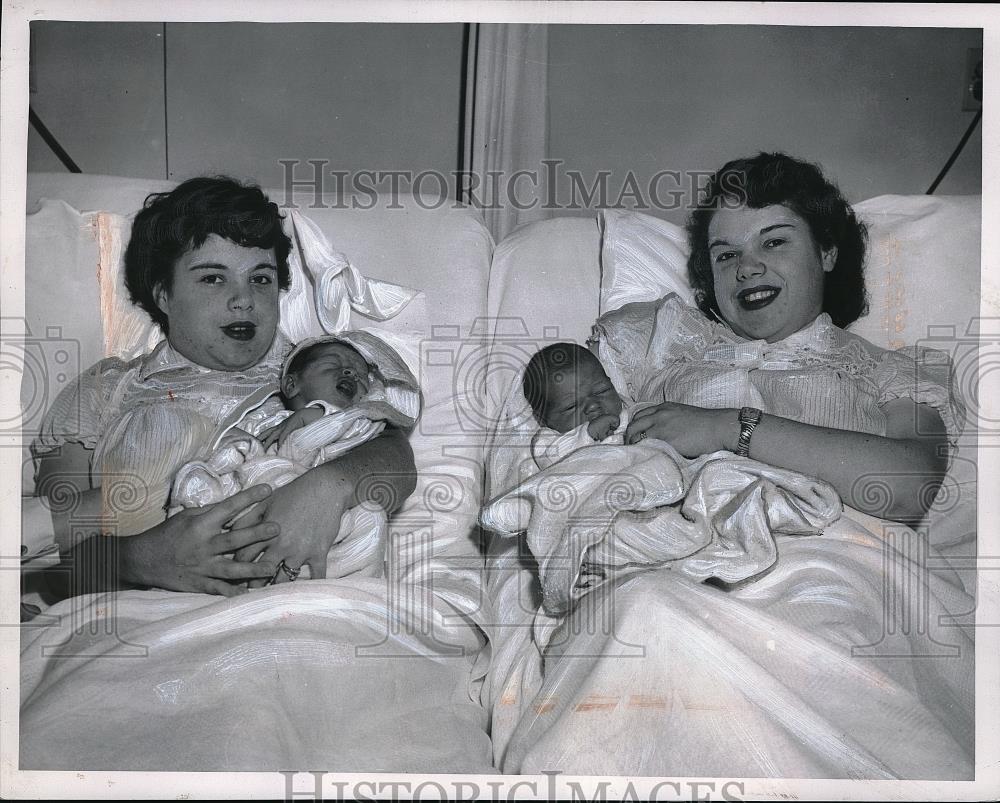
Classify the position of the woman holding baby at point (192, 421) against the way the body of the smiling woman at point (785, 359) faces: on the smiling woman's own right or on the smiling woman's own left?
on the smiling woman's own right

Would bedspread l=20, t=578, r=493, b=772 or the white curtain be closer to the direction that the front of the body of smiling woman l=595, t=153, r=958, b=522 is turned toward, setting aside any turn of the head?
the bedspread

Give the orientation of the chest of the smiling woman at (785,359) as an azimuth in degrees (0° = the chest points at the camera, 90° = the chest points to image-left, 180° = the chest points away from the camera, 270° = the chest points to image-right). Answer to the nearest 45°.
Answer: approximately 0°

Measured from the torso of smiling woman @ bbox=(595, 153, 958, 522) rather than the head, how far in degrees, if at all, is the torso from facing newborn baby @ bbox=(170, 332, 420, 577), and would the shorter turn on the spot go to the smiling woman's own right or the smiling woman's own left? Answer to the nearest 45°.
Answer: approximately 90° to the smiling woman's own right

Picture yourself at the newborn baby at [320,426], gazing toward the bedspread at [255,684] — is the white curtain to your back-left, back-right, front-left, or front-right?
back-left

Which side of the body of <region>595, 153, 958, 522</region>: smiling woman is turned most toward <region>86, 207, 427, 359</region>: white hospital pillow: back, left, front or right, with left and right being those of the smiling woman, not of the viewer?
right
